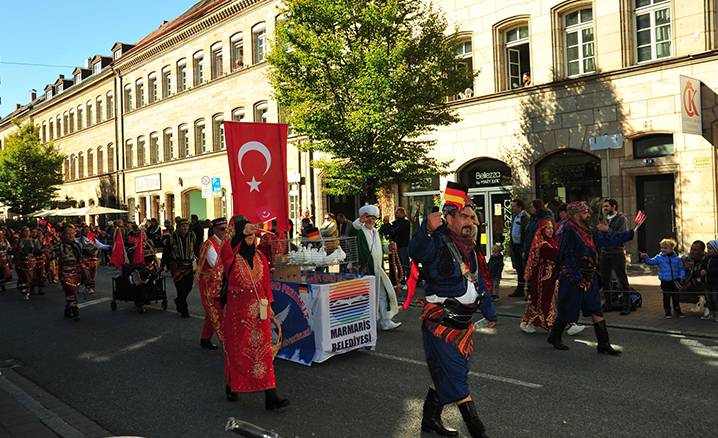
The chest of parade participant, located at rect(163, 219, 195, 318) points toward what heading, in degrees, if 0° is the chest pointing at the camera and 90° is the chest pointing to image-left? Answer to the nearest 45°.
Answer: approximately 315°

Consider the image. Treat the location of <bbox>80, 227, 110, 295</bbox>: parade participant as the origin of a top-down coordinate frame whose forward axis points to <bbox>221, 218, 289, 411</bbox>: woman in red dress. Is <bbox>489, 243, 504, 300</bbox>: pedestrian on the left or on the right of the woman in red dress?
left

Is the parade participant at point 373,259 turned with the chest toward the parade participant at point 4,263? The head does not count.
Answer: no

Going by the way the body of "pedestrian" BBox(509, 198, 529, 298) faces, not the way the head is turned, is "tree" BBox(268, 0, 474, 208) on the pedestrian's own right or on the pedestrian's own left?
on the pedestrian's own right

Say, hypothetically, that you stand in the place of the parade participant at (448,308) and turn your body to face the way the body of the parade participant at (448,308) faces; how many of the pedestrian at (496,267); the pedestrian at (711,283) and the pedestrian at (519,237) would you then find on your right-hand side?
0

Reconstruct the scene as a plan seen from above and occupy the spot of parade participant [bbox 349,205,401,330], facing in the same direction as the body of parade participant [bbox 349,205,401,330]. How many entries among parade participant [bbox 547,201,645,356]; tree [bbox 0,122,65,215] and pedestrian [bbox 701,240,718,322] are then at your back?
1

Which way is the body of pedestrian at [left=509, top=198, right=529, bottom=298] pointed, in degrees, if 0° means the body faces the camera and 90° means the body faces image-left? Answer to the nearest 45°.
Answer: approximately 45°

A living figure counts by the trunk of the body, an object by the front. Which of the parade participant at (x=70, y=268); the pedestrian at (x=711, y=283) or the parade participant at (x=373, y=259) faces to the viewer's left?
the pedestrian

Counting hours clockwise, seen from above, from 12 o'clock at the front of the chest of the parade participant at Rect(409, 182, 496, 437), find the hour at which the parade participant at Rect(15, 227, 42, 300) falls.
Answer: the parade participant at Rect(15, 227, 42, 300) is roughly at 6 o'clock from the parade participant at Rect(409, 182, 496, 437).

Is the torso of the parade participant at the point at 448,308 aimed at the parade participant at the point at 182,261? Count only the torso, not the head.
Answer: no

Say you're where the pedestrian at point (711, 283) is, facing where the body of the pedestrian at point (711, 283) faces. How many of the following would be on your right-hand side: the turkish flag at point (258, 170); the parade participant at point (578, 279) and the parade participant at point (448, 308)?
0

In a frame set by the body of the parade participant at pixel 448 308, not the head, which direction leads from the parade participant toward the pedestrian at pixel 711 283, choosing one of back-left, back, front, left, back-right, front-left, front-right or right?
left

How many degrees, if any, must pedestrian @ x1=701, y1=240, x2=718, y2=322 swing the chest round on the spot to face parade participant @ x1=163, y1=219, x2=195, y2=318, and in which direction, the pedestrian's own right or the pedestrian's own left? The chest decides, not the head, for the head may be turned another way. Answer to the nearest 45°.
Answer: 0° — they already face them

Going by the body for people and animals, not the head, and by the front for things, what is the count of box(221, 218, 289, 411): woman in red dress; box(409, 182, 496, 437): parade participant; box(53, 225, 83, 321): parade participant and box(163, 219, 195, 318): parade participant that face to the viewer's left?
0

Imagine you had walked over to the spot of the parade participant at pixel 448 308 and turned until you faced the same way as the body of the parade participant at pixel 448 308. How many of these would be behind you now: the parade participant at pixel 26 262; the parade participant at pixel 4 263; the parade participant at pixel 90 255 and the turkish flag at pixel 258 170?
4

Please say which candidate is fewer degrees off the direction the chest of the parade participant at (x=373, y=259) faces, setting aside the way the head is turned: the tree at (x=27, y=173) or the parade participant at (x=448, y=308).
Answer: the parade participant

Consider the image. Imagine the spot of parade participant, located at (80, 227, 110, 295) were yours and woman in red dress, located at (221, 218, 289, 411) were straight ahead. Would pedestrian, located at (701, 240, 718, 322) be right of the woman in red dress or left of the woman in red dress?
left
